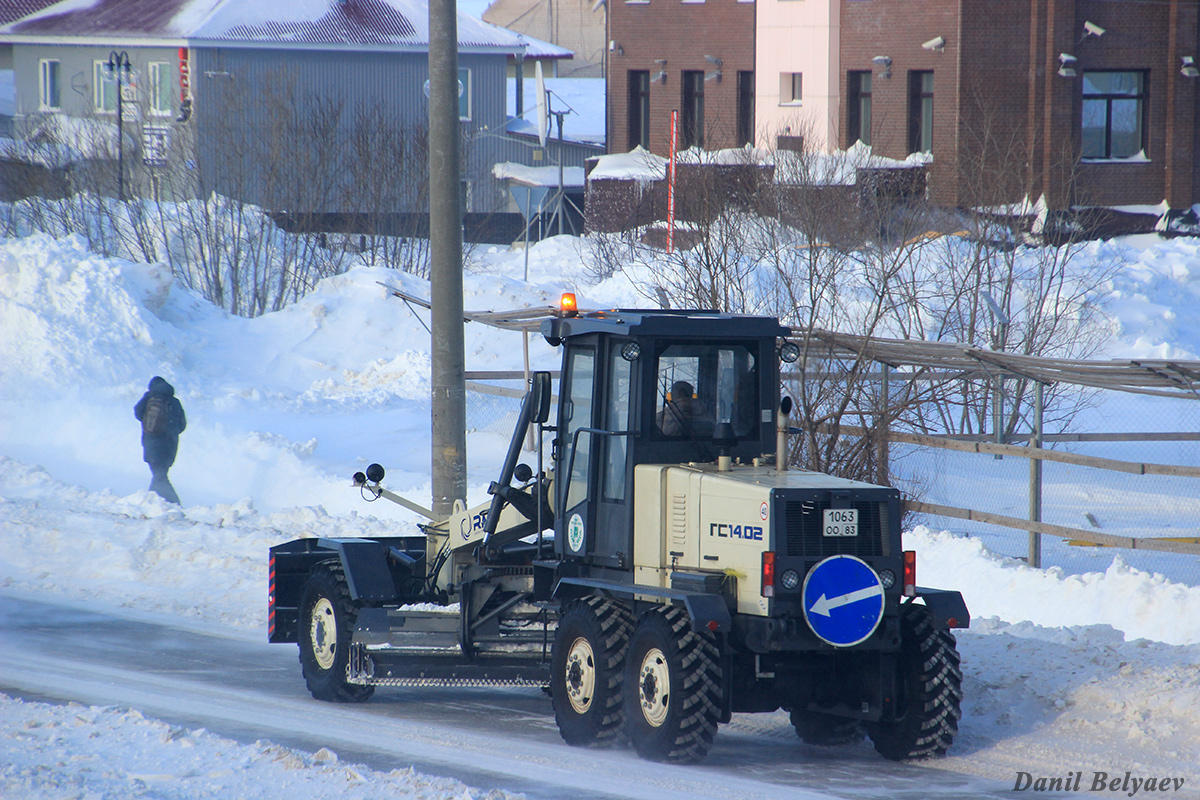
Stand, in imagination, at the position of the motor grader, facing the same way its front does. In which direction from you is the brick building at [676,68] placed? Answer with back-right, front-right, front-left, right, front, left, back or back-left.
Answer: front-right

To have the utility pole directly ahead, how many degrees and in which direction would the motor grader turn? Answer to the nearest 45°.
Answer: approximately 45° to its right

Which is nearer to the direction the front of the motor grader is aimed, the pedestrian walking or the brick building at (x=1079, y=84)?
the pedestrian walking

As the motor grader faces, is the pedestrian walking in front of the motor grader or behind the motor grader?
in front

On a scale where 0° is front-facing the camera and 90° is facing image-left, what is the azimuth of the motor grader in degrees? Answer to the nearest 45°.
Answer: approximately 135°

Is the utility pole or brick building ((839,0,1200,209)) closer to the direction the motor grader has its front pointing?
the utility pole

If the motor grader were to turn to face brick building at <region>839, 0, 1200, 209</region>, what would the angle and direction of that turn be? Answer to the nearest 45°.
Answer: approximately 45° to its right

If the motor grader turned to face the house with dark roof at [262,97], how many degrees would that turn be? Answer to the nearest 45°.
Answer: approximately 45° to its right
